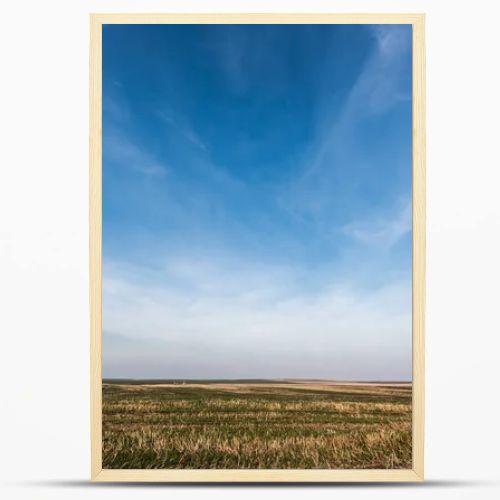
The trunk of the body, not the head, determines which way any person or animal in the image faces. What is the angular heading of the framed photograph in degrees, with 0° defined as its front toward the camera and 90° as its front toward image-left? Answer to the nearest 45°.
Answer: approximately 0°
